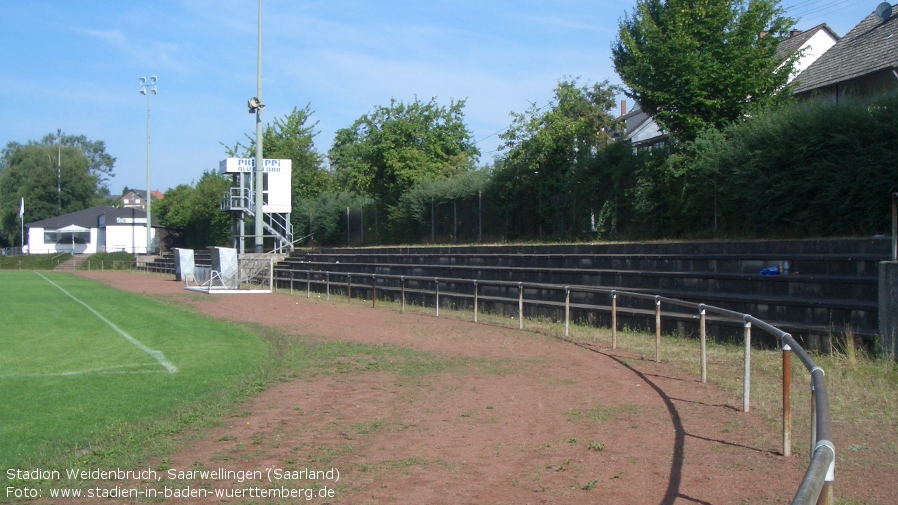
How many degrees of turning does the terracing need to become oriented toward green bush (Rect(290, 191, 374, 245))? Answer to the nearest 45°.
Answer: approximately 90° to its right

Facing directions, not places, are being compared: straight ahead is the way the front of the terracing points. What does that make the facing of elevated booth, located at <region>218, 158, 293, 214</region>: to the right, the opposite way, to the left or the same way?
to the left

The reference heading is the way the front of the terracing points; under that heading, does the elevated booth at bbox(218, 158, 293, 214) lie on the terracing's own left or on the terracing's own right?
on the terracing's own right

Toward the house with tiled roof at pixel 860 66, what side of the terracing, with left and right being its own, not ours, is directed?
back

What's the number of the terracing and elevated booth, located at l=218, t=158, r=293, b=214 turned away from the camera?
0

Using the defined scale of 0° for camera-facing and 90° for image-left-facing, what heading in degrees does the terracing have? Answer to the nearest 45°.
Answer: approximately 45°
